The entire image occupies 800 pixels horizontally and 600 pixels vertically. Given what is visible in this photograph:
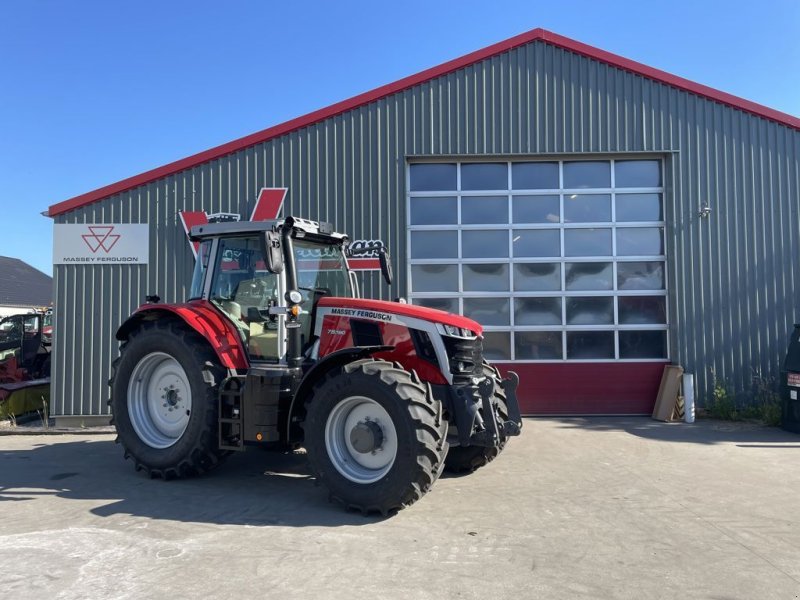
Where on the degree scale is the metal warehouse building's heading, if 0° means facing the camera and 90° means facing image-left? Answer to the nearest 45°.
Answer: approximately 0°

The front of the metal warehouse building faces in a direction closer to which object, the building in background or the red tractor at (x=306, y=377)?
the red tractor

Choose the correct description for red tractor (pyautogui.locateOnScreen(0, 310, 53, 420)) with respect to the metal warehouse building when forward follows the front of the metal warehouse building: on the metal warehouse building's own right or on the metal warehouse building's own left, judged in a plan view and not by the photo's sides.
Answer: on the metal warehouse building's own right

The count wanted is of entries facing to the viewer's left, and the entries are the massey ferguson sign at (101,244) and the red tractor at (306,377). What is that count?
0

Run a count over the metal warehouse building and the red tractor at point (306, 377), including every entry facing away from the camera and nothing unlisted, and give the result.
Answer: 0

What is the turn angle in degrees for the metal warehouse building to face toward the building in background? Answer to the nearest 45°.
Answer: approximately 135° to its right

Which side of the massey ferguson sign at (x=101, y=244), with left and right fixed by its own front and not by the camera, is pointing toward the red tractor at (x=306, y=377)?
front

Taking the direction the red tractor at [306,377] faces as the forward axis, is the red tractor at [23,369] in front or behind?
behind

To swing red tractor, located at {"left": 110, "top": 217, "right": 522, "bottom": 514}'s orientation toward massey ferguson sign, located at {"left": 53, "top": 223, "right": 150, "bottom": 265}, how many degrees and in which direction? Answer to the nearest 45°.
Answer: approximately 180°
